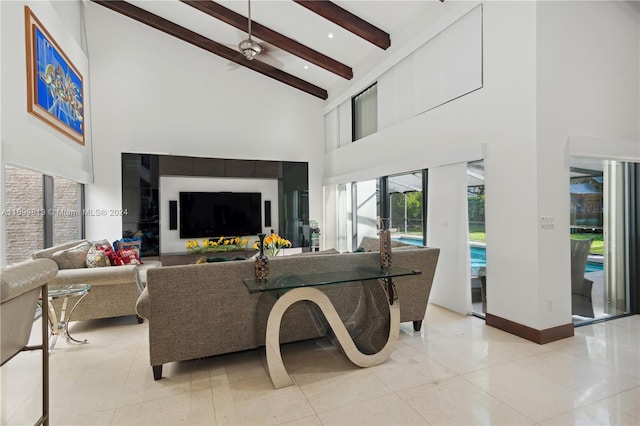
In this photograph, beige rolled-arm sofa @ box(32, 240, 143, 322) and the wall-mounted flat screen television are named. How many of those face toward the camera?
1

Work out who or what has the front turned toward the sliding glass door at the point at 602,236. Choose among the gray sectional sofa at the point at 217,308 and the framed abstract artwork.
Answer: the framed abstract artwork

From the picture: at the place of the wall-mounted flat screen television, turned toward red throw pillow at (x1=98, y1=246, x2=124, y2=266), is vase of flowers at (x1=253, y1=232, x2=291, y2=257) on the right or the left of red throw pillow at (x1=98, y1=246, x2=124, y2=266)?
left

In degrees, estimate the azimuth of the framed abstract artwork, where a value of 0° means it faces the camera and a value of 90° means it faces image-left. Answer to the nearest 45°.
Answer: approximately 315°

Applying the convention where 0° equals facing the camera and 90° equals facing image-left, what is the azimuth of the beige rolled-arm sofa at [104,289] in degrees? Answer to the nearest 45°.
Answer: approximately 270°

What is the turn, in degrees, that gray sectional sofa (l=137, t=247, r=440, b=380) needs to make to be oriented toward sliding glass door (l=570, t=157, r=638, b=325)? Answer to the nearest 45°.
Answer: approximately 135° to its right
